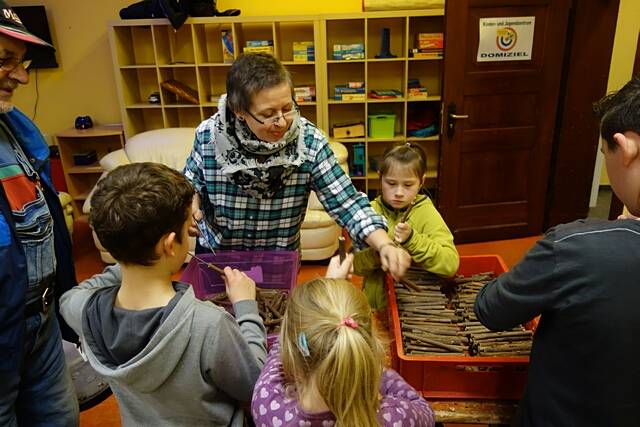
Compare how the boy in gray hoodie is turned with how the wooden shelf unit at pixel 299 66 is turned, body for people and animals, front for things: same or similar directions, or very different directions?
very different directions

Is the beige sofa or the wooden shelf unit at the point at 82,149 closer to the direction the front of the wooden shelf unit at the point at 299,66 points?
the beige sofa

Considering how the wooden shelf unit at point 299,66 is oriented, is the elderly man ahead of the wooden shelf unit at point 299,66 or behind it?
ahead

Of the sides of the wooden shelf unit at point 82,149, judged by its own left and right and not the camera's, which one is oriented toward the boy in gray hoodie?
front

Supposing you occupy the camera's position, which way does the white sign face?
facing the viewer

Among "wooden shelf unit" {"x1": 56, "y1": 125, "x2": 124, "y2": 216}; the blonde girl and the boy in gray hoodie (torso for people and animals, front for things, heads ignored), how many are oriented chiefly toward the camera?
1

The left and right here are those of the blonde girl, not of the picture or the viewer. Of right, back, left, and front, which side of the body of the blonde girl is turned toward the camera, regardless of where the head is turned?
back

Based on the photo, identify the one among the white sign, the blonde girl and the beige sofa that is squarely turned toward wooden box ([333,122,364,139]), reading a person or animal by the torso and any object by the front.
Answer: the blonde girl

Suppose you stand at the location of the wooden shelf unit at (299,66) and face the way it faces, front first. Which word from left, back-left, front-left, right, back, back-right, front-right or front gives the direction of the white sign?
front-left

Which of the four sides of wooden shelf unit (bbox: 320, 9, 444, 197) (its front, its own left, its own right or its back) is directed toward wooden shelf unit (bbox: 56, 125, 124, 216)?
right

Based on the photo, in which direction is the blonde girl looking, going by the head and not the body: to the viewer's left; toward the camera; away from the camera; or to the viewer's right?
away from the camera

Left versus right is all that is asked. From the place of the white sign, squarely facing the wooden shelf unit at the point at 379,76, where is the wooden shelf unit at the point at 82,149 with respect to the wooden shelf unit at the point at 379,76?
left

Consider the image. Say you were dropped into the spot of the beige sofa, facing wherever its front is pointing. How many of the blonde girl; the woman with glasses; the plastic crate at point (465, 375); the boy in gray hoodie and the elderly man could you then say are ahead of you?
5

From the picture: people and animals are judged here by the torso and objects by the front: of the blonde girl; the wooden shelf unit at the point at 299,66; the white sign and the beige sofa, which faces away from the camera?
the blonde girl

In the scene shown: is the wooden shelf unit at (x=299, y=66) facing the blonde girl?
yes
